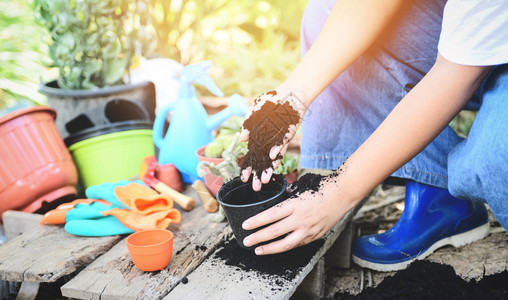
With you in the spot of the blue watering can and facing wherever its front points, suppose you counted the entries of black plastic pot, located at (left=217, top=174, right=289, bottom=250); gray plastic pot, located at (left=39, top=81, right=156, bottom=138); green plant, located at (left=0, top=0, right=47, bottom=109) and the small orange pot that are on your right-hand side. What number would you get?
2

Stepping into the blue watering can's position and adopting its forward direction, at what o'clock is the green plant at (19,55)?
The green plant is roughly at 8 o'clock from the blue watering can.

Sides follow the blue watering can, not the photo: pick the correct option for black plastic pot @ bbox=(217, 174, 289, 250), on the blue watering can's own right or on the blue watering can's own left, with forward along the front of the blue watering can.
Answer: on the blue watering can's own right

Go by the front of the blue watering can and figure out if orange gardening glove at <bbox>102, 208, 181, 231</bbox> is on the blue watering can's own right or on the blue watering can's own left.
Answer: on the blue watering can's own right

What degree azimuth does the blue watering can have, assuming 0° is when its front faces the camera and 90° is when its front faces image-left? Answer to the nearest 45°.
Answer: approximately 270°

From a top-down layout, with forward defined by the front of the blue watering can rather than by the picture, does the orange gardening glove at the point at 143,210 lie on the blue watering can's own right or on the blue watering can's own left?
on the blue watering can's own right

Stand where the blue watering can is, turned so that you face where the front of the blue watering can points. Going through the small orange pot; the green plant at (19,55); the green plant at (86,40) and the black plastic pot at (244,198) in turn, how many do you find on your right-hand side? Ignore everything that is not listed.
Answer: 2
